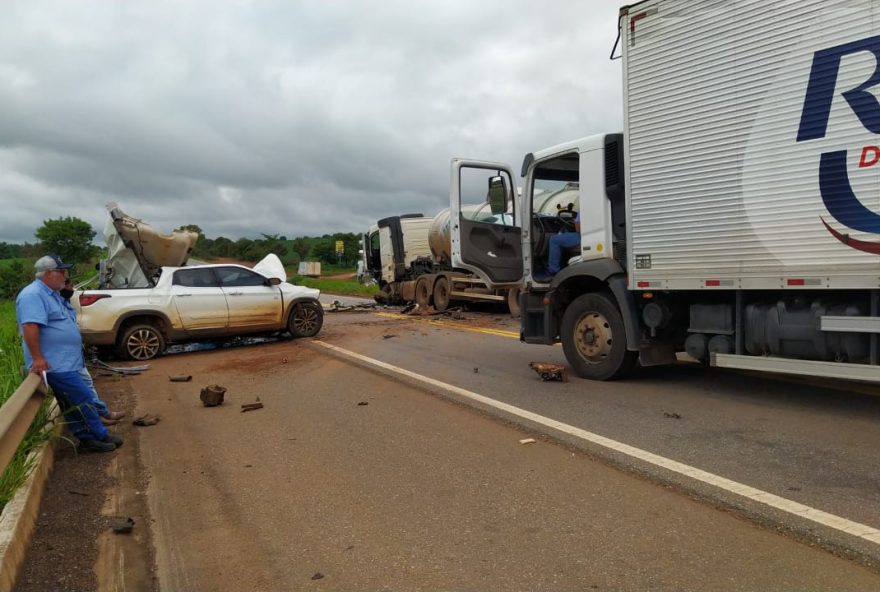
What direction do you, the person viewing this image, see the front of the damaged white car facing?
facing away from the viewer and to the right of the viewer

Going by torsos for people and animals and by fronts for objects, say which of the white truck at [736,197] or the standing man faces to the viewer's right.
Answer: the standing man

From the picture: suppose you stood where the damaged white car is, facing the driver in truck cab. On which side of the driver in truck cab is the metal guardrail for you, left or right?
right

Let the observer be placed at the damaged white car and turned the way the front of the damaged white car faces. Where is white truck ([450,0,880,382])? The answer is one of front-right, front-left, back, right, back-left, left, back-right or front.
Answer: right

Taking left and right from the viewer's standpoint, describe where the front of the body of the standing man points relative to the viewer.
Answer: facing to the right of the viewer

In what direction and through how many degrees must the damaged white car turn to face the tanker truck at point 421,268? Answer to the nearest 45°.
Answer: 0° — it already faces it

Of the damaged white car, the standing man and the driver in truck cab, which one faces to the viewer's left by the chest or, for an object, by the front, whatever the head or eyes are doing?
the driver in truck cab

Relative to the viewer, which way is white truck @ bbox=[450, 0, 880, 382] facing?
to the viewer's left

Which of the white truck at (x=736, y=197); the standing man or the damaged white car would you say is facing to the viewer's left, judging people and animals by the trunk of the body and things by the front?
the white truck

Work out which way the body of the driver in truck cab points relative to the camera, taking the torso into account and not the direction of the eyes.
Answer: to the viewer's left

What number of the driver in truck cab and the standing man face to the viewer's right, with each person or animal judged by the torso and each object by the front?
1

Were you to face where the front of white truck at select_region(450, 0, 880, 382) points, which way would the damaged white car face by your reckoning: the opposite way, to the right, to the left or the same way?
to the right
